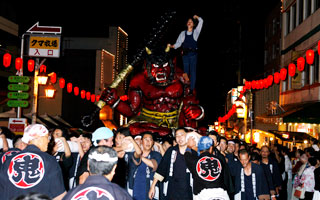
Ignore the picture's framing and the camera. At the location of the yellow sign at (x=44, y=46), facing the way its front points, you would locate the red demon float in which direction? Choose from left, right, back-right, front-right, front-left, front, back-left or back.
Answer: front-left

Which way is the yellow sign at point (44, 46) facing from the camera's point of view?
toward the camera
